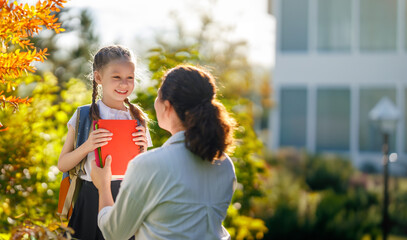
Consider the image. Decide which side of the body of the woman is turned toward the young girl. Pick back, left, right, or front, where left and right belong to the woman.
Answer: front

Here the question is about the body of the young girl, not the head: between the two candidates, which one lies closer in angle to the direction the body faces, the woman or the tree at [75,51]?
the woman

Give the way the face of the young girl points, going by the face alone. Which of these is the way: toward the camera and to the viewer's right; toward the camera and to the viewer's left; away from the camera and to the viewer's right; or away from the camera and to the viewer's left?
toward the camera and to the viewer's right

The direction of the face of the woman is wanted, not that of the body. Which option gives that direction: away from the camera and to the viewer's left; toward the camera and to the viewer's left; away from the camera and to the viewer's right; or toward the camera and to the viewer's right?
away from the camera and to the viewer's left

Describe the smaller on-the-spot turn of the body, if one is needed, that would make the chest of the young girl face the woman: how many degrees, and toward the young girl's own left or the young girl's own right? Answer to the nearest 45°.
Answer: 0° — they already face them

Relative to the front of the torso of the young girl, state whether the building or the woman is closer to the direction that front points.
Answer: the woman

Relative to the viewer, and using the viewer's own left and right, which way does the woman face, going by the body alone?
facing away from the viewer and to the left of the viewer

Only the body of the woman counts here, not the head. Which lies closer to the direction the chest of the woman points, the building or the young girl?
the young girl

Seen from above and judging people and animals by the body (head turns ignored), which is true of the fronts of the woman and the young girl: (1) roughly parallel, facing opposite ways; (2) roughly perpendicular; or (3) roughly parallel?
roughly parallel, facing opposite ways

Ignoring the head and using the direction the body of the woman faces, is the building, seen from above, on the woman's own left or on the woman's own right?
on the woman's own right

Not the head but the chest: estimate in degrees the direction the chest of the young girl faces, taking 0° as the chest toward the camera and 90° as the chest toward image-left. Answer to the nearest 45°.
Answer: approximately 315°
